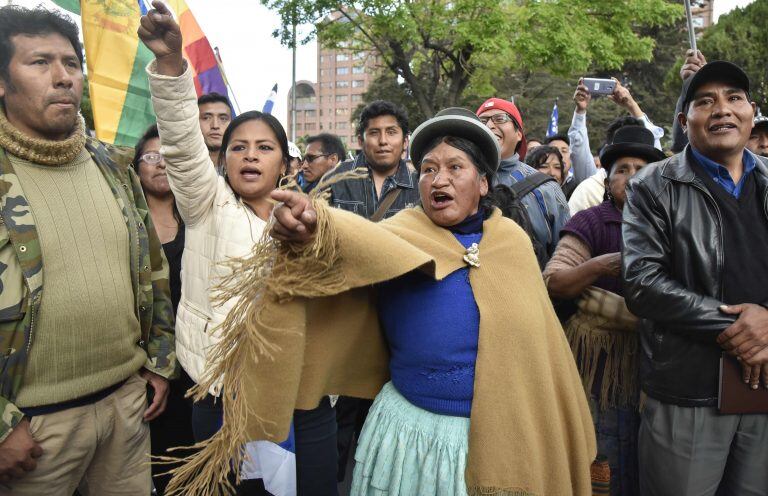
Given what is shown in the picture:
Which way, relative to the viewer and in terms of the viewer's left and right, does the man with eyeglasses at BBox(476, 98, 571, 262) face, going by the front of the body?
facing the viewer and to the left of the viewer

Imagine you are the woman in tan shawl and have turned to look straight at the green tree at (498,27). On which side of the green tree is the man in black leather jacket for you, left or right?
right

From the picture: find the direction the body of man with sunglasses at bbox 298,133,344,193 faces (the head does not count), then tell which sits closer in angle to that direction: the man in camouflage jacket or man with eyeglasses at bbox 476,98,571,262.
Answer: the man in camouflage jacket

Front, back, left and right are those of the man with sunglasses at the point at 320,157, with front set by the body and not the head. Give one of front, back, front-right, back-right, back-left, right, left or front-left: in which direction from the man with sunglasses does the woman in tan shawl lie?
front-left

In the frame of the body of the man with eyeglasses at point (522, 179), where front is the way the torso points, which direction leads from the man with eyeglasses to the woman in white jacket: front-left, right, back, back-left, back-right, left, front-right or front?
front

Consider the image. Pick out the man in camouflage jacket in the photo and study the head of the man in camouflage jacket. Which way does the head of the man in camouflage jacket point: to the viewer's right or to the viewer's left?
to the viewer's right

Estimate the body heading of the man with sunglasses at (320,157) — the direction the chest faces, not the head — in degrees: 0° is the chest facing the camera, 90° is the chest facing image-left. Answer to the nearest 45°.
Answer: approximately 45°

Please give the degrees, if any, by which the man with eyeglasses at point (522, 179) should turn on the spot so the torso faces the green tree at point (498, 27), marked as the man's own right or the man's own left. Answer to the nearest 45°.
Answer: approximately 135° to the man's own right

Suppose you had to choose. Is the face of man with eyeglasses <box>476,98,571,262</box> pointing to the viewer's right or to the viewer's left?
to the viewer's left

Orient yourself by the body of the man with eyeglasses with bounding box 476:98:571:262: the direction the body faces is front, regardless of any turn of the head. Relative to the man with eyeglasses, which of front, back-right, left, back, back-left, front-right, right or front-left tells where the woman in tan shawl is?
front-left

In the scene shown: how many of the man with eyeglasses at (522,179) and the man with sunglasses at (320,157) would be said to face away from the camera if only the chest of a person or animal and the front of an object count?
0

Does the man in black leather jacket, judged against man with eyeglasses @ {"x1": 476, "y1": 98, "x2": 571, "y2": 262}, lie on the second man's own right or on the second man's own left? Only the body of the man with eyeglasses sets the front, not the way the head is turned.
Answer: on the second man's own left
